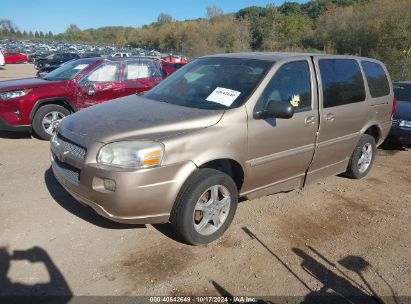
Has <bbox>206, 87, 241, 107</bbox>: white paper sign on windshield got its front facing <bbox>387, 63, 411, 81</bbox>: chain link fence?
no

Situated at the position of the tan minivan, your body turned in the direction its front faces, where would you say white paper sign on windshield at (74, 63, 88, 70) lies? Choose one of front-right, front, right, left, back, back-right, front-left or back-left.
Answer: right

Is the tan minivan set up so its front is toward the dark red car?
no

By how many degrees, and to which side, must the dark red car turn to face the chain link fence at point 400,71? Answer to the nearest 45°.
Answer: approximately 180°

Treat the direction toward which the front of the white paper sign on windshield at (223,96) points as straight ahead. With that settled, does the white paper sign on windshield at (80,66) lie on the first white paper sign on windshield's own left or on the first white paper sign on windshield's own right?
on the first white paper sign on windshield's own right

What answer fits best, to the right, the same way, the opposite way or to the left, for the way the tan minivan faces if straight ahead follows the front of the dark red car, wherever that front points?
the same way

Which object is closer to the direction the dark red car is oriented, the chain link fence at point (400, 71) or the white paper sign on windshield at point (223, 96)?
the white paper sign on windshield

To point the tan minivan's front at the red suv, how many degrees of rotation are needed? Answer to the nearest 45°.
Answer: approximately 90° to its right

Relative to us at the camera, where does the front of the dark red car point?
facing the viewer and to the left of the viewer
